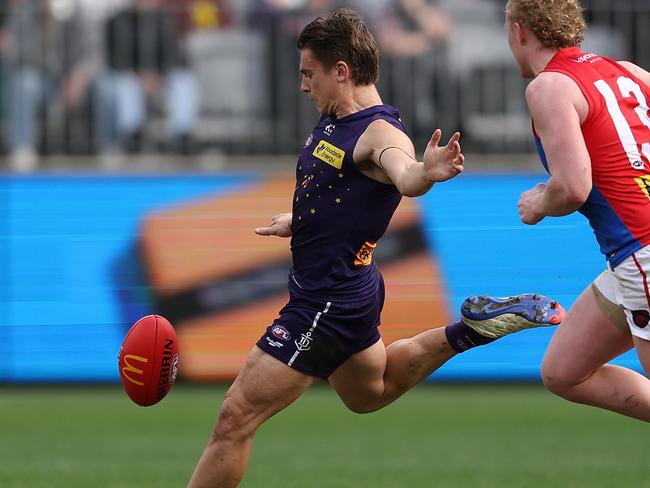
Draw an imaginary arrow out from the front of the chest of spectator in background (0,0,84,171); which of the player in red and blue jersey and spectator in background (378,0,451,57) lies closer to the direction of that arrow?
the player in red and blue jersey

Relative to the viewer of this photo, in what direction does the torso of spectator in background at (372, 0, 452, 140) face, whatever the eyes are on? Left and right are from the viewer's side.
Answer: facing the viewer

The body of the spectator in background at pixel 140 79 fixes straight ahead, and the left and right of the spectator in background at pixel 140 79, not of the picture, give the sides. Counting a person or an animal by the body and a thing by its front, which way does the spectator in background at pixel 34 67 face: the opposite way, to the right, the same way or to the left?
the same way

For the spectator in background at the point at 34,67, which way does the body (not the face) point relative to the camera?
toward the camera

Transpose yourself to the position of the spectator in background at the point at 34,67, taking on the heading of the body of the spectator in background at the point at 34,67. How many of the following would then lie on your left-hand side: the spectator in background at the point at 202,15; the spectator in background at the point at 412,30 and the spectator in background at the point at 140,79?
3

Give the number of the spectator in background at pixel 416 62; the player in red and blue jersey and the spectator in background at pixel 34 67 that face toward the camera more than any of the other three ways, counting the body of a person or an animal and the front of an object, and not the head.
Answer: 2

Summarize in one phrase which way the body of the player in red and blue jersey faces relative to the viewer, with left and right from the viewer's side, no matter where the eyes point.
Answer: facing away from the viewer and to the left of the viewer

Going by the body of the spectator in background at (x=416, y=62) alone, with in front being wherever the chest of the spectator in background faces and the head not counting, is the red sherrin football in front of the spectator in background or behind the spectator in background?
in front

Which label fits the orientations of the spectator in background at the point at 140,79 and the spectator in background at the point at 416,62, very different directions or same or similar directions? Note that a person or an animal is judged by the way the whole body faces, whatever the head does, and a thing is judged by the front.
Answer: same or similar directions

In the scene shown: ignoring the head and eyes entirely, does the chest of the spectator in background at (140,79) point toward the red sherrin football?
yes

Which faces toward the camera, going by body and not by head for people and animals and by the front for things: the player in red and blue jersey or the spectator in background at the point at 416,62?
the spectator in background

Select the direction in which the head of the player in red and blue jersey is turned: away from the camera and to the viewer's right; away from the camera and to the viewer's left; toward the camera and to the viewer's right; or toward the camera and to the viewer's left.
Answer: away from the camera and to the viewer's left

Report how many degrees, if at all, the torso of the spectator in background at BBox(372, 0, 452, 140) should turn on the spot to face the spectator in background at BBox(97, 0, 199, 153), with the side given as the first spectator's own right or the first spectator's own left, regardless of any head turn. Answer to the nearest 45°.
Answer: approximately 90° to the first spectator's own right

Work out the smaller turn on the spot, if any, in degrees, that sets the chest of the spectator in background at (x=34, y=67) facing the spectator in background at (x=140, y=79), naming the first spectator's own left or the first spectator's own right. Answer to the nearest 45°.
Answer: approximately 90° to the first spectator's own left

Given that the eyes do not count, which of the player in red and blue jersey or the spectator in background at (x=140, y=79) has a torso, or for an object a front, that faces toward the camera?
the spectator in background

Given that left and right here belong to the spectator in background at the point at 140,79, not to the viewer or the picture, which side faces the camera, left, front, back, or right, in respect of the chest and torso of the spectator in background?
front

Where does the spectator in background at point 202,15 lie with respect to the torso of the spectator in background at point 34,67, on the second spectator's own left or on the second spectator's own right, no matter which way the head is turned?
on the second spectator's own left
